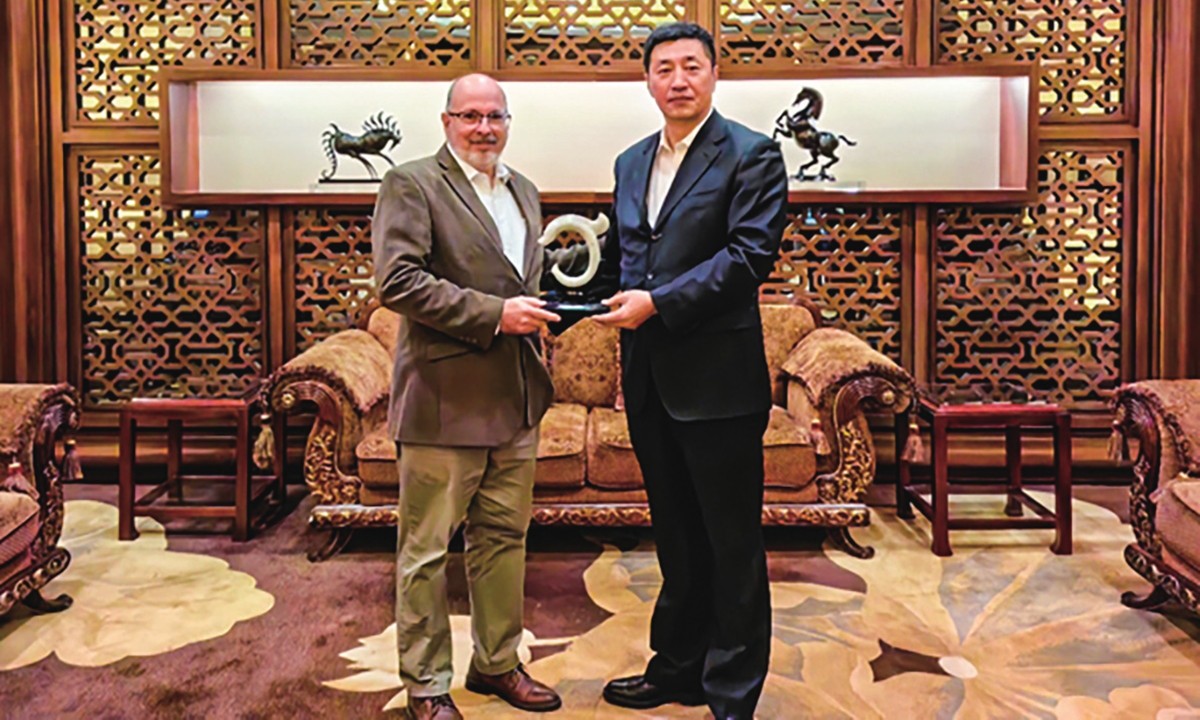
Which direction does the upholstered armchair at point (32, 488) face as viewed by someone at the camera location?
facing the viewer and to the right of the viewer

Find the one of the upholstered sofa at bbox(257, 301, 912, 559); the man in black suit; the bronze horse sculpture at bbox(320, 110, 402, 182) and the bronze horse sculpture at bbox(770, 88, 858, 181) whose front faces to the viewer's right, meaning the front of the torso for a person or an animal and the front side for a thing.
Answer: the bronze horse sculpture at bbox(320, 110, 402, 182)

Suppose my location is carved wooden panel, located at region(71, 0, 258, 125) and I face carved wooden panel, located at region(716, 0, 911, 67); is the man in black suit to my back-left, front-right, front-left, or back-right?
front-right

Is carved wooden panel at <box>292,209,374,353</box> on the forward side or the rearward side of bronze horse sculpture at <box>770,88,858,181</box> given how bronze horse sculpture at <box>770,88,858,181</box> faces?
on the forward side

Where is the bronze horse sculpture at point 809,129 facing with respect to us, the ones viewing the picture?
facing to the left of the viewer

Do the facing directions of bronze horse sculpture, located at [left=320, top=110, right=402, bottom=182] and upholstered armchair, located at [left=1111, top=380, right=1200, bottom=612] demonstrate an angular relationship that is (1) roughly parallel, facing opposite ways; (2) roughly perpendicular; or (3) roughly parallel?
roughly parallel, facing opposite ways

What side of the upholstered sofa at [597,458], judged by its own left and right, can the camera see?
front

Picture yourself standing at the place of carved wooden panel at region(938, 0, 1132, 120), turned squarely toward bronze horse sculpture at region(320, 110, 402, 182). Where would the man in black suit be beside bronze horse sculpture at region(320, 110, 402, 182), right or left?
left

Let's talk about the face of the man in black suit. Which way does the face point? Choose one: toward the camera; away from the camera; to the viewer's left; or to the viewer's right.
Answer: toward the camera

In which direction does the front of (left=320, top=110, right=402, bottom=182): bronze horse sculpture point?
to the viewer's right

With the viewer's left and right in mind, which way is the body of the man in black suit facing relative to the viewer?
facing the viewer and to the left of the viewer

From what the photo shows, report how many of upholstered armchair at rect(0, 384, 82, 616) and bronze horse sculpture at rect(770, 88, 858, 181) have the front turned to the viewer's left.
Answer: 1
